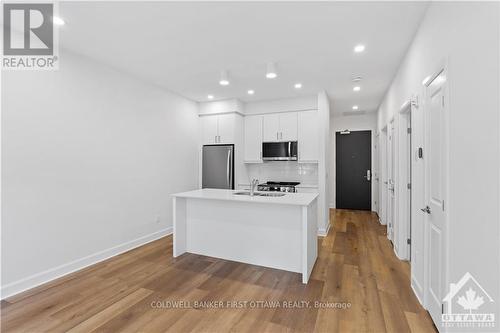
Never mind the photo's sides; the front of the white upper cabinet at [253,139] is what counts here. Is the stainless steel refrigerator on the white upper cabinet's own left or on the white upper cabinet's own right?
on the white upper cabinet's own right

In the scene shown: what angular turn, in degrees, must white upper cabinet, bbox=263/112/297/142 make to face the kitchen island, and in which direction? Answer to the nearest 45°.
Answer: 0° — it already faces it

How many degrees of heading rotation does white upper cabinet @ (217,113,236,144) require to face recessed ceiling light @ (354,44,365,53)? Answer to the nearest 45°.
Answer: approximately 45° to its left

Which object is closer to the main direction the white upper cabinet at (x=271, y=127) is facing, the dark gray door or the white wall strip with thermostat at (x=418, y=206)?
the white wall strip with thermostat

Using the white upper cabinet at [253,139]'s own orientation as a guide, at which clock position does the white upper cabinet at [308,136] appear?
the white upper cabinet at [308,136] is roughly at 10 o'clock from the white upper cabinet at [253,139].

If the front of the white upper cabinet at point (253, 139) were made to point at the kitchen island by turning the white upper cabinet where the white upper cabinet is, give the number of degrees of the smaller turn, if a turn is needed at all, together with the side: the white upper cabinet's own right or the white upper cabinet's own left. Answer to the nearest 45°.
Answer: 0° — it already faces it

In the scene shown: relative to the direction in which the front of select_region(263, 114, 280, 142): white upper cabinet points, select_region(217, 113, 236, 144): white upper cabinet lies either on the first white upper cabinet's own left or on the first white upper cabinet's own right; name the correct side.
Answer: on the first white upper cabinet's own right

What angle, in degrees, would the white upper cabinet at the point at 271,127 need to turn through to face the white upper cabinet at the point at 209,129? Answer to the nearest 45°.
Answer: approximately 90° to its right

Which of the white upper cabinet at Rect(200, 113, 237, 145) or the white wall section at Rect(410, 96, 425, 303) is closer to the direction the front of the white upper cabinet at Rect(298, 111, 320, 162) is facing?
the white wall section
